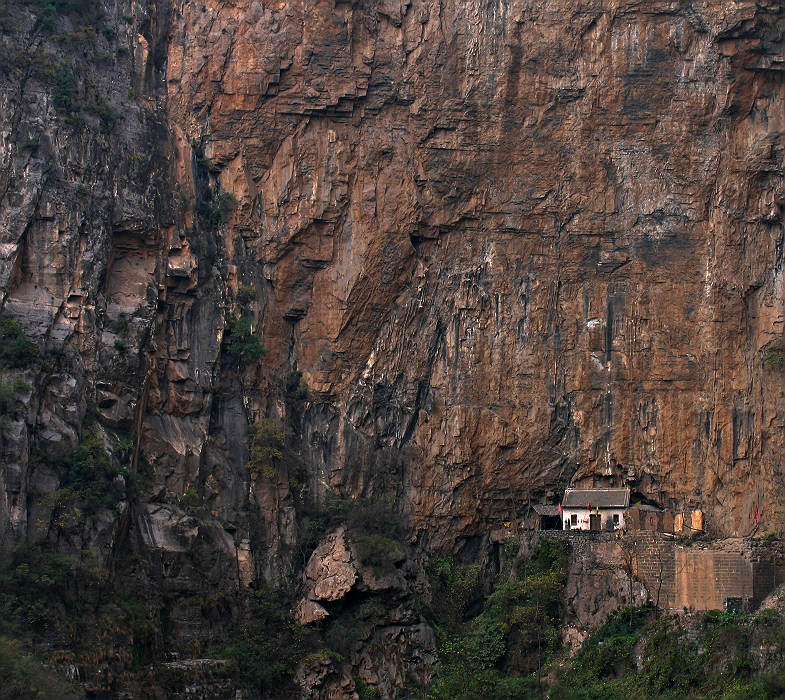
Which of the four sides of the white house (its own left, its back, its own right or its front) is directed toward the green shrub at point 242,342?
right

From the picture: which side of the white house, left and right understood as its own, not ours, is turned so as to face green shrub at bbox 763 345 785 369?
left

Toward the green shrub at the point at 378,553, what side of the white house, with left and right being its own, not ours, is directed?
right

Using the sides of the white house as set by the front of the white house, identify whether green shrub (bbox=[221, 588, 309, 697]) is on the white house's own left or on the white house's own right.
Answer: on the white house's own right

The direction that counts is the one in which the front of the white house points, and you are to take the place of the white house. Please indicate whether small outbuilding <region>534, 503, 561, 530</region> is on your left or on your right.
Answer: on your right

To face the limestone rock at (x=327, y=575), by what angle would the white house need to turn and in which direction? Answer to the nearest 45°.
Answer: approximately 90° to its right

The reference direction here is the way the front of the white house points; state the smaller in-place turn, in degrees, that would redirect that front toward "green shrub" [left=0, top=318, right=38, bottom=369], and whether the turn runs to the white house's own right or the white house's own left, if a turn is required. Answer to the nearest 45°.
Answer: approximately 45° to the white house's own right

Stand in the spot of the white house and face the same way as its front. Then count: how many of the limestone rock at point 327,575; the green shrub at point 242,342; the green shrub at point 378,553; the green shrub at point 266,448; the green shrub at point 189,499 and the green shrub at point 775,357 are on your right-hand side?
5

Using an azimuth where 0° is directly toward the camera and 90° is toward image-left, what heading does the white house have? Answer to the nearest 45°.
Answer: approximately 0°

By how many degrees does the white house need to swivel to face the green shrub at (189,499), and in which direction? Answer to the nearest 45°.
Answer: approximately 90° to its right

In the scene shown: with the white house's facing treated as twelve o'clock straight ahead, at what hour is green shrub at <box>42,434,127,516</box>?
The green shrub is roughly at 2 o'clock from the white house.

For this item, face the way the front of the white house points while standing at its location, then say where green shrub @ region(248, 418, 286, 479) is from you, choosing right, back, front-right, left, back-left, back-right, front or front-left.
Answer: right
